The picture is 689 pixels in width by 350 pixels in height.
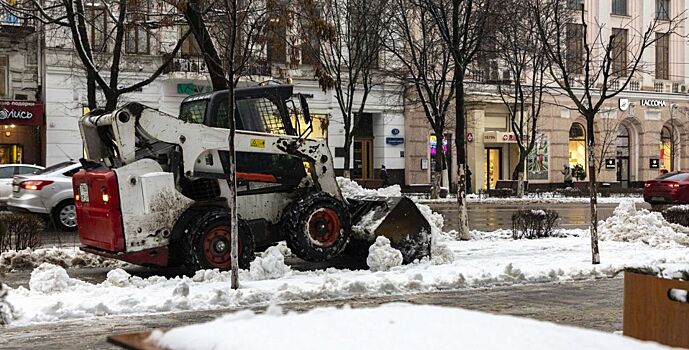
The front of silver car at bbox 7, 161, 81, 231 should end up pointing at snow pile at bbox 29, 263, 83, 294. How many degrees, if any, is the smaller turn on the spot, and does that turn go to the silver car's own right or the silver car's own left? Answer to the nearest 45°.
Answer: approximately 135° to the silver car's own right

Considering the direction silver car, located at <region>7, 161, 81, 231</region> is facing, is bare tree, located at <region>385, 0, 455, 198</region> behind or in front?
in front

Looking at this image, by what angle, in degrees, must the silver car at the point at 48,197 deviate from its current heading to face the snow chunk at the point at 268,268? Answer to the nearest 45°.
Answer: approximately 135° to its right

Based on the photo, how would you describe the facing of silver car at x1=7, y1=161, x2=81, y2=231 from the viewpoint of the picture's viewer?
facing away from the viewer and to the right of the viewer

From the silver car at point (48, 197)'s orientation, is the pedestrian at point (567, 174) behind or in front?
in front

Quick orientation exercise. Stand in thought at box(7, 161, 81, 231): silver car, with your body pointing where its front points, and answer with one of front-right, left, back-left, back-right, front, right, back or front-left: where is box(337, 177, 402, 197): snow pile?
right

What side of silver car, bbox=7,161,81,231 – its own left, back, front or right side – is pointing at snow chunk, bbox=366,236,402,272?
right

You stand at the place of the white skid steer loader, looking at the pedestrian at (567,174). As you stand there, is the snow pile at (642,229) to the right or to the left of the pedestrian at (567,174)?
right

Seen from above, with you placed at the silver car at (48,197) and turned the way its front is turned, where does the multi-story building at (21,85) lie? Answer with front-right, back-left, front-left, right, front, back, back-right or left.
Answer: front-left
